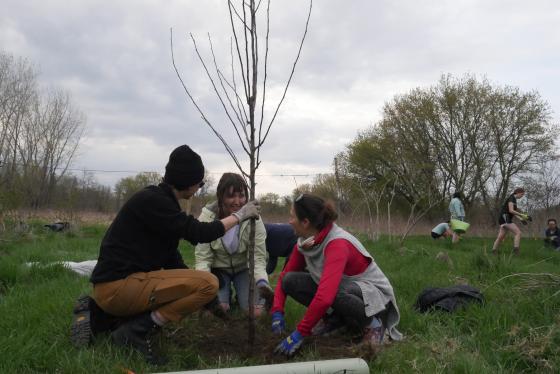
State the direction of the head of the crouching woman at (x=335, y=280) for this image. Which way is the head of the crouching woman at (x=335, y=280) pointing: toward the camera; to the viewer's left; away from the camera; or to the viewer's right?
to the viewer's left

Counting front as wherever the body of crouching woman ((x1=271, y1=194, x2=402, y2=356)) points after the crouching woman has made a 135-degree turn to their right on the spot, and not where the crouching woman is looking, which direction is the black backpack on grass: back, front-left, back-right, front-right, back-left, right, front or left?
front

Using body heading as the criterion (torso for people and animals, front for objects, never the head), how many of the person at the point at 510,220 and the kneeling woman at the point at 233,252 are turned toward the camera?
1

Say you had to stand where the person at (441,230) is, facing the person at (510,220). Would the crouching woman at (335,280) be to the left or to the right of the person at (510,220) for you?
right

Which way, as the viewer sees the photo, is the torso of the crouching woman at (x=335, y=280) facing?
to the viewer's left

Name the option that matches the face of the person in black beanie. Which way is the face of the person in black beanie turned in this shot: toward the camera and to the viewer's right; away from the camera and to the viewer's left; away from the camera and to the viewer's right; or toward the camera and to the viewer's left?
away from the camera and to the viewer's right

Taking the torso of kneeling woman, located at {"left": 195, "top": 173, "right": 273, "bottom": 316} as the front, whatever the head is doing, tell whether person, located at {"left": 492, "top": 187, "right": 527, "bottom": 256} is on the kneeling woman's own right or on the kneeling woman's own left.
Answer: on the kneeling woman's own left

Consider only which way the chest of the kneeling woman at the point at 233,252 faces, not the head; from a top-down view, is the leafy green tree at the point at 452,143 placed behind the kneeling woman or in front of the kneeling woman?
behind

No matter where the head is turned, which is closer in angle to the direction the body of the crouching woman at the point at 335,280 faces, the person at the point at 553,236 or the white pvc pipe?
the white pvc pipe
